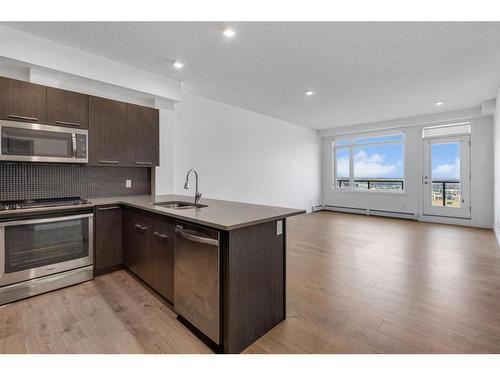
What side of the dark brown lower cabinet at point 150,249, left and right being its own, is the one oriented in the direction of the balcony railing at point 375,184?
back

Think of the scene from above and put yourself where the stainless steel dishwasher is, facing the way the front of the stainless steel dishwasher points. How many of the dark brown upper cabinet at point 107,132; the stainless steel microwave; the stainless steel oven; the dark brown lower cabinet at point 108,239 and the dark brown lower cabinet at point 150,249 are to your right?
5

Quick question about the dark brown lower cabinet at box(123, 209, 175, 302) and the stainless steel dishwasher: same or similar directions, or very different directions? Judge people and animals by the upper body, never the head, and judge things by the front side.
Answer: same or similar directions

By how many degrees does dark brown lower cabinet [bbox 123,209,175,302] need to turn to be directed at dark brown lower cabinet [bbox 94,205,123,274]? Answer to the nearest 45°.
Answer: approximately 90° to its right

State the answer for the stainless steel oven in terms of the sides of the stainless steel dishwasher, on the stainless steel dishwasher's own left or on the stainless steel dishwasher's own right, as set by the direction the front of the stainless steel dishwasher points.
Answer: on the stainless steel dishwasher's own right

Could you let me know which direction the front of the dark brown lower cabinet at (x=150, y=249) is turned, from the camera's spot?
facing the viewer and to the left of the viewer

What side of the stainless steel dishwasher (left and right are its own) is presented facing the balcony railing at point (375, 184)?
back

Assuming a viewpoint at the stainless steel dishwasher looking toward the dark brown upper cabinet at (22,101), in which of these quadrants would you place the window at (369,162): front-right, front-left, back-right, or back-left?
back-right

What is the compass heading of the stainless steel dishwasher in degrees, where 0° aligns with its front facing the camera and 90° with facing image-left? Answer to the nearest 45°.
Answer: approximately 45°

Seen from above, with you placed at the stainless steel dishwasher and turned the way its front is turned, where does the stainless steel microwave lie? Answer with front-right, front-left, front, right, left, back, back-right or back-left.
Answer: right

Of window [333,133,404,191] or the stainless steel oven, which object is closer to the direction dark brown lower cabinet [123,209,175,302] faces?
the stainless steel oven

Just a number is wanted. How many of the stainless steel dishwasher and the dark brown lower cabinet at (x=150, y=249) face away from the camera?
0

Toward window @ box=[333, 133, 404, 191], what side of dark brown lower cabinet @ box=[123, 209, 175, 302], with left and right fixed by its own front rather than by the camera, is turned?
back
